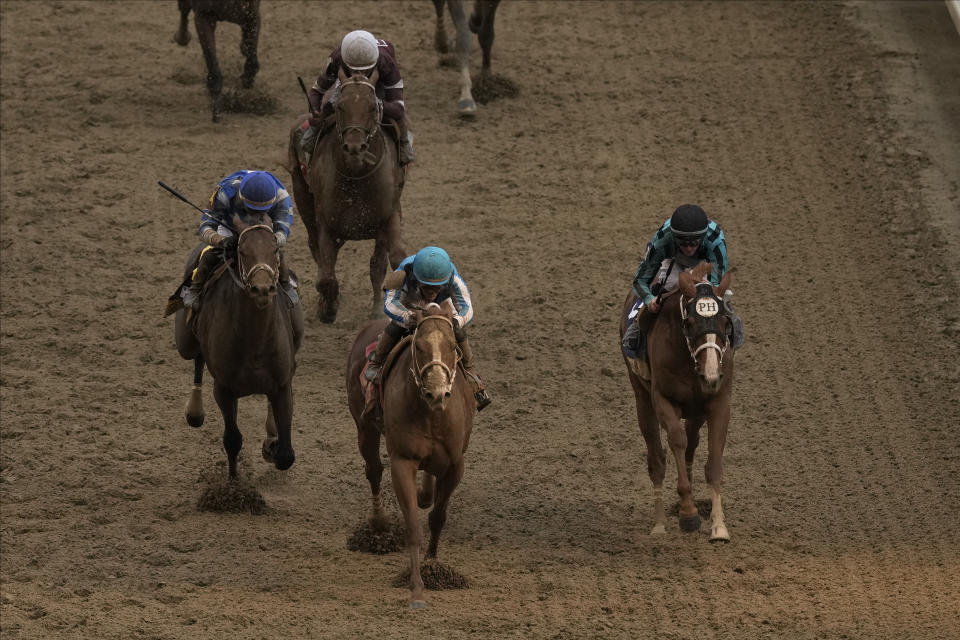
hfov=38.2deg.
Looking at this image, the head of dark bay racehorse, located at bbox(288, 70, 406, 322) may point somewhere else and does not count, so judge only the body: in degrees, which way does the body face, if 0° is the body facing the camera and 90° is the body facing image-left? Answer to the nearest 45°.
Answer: approximately 0°

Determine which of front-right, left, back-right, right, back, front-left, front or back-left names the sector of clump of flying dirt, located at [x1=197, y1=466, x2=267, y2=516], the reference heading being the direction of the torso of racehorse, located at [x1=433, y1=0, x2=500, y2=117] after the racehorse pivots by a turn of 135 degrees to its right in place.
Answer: back-left

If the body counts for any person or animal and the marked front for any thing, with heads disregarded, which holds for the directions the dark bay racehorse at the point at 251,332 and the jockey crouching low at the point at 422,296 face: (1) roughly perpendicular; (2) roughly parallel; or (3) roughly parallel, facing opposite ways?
roughly parallel

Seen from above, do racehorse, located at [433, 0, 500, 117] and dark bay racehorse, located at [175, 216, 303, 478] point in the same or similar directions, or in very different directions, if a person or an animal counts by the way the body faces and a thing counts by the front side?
same or similar directions

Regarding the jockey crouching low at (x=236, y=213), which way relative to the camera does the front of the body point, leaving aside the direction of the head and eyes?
toward the camera

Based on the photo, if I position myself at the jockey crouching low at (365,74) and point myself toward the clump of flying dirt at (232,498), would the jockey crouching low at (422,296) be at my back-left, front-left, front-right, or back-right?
front-left

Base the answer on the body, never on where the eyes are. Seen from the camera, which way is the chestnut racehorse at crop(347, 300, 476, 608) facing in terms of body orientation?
toward the camera

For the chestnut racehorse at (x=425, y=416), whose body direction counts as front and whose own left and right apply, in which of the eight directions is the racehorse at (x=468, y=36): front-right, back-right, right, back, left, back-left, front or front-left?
back

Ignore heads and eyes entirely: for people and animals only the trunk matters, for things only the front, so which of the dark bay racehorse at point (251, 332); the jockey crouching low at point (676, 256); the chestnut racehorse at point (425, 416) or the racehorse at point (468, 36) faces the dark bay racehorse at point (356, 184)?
the racehorse

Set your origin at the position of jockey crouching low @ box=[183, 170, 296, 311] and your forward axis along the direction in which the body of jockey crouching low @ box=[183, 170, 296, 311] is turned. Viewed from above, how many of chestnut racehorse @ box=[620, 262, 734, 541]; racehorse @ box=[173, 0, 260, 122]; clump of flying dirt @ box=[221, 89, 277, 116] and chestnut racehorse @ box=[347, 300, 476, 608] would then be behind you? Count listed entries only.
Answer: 2

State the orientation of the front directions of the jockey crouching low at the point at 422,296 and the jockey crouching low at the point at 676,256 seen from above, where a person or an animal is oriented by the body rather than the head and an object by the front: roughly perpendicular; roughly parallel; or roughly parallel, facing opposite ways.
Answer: roughly parallel

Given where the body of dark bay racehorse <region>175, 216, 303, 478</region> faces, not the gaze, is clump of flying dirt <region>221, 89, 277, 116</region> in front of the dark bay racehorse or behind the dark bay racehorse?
behind

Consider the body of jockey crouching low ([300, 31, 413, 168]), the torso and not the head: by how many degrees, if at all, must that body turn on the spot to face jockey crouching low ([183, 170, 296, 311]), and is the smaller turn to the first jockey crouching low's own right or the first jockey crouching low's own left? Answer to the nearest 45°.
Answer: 0° — they already face them

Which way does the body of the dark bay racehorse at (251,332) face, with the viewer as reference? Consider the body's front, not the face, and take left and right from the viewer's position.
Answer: facing the viewer

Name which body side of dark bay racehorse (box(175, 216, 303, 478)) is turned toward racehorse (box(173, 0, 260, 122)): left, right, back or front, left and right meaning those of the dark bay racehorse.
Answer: back

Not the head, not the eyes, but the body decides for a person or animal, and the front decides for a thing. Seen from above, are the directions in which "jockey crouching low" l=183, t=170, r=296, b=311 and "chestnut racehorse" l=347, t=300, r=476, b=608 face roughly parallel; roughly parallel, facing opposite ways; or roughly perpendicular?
roughly parallel

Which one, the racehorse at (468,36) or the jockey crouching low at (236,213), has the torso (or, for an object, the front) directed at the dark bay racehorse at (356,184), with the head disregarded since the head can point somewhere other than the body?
the racehorse

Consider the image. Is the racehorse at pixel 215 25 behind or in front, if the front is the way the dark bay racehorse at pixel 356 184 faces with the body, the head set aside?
behind

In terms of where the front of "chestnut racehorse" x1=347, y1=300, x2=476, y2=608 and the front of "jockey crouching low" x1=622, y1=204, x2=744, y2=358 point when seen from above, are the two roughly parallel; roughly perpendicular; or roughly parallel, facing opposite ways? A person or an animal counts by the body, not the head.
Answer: roughly parallel
